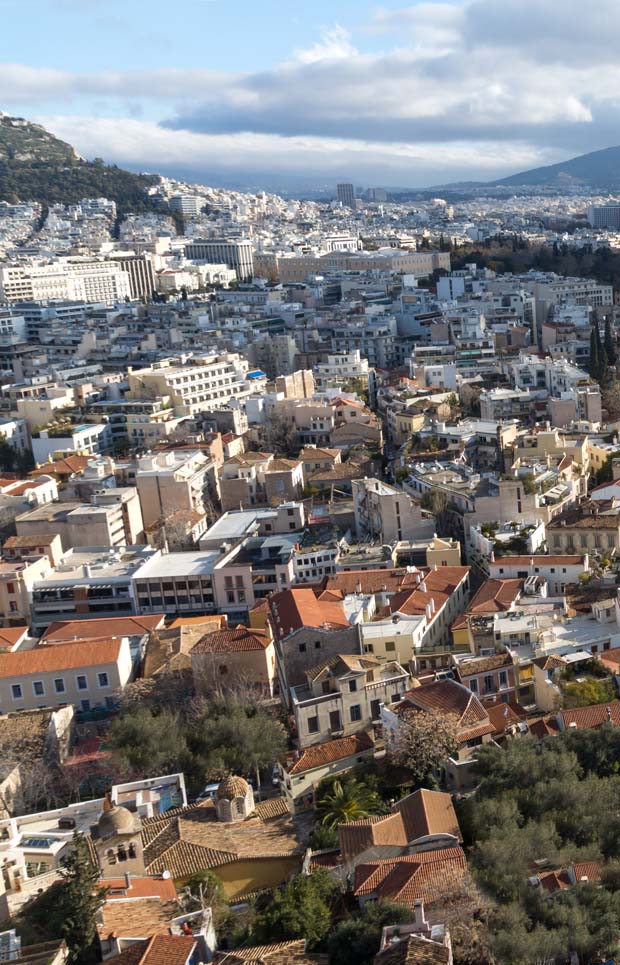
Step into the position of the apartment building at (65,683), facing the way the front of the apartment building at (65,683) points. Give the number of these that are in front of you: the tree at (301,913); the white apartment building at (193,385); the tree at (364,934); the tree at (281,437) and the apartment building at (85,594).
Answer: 2

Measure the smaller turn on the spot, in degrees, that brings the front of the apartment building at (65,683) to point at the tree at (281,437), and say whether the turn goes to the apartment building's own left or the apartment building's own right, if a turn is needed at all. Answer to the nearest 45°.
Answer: approximately 135° to the apartment building's own left

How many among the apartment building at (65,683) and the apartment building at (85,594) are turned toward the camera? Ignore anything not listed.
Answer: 2

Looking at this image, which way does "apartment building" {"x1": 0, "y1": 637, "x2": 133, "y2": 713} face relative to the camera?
toward the camera

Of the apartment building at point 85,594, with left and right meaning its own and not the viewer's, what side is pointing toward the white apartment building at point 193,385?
back

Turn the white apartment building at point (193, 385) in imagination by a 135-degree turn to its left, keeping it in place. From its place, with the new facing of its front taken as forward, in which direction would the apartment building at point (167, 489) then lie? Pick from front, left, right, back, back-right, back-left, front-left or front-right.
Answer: back

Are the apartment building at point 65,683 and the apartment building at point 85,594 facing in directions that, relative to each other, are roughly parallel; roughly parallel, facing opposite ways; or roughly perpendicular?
roughly parallel

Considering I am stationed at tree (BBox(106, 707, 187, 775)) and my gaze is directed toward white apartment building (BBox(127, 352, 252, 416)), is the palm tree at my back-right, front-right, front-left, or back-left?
back-right

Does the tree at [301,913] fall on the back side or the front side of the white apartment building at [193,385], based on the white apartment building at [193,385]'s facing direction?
on the front side

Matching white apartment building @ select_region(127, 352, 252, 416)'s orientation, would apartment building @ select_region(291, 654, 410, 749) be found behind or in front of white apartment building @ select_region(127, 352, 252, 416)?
in front

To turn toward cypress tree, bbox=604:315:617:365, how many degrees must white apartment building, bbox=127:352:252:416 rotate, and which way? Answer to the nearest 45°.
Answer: approximately 45° to its left

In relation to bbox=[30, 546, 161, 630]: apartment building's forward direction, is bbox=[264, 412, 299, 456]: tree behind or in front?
behind

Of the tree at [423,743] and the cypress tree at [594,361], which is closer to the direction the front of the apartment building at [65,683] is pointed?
the tree

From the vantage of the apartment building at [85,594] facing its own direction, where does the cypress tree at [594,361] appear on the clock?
The cypress tree is roughly at 8 o'clock from the apartment building.

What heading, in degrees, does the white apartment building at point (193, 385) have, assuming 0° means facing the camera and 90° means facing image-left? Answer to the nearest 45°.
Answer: approximately 315°

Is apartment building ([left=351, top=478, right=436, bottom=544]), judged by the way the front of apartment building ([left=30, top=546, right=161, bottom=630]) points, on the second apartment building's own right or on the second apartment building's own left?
on the second apartment building's own left

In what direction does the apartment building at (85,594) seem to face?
toward the camera

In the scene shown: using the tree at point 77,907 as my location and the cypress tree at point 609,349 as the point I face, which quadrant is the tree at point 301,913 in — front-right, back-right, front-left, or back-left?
front-right
